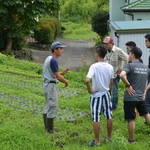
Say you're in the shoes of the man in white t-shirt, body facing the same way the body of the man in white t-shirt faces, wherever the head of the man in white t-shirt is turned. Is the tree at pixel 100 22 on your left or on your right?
on your right

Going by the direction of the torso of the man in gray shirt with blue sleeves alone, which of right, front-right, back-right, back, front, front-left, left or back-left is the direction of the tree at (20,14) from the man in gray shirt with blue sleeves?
left

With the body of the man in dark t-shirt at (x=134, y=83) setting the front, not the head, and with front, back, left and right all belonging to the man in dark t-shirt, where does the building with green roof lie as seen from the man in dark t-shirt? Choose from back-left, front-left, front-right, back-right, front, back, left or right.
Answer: front-right

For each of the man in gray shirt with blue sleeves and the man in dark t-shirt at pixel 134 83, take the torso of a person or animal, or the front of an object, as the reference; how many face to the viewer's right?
1

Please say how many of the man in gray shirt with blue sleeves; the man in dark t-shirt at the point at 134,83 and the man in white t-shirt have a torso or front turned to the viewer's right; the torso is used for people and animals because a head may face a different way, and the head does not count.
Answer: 1

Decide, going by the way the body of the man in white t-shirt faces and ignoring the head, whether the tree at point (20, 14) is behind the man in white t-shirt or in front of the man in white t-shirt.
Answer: in front

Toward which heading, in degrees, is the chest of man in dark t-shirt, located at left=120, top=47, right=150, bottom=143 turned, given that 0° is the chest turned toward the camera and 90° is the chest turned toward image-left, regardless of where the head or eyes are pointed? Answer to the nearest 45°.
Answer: approximately 135°

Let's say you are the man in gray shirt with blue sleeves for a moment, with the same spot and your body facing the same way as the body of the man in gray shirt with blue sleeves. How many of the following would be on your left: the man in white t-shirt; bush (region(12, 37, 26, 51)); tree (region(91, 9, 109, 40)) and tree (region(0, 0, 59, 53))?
3

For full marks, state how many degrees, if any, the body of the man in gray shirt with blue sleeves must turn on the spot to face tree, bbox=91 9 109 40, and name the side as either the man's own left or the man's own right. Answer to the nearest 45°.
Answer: approximately 90° to the man's own left

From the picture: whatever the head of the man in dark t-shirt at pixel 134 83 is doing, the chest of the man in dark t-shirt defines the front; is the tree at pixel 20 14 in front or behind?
in front

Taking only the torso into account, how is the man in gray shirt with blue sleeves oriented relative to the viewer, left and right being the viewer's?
facing to the right of the viewer

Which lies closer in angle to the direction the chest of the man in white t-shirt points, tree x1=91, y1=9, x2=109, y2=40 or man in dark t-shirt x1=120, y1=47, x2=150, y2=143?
the tree

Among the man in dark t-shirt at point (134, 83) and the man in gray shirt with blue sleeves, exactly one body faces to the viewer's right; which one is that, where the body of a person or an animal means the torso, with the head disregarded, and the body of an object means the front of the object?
the man in gray shirt with blue sleeves

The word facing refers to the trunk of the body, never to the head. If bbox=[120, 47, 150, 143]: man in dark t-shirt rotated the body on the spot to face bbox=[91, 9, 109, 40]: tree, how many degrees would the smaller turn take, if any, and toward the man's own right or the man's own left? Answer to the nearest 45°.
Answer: approximately 45° to the man's own right

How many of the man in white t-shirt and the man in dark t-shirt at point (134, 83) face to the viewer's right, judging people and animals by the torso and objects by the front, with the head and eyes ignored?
0

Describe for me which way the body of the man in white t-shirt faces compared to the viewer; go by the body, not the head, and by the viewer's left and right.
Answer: facing away from the viewer and to the left of the viewer

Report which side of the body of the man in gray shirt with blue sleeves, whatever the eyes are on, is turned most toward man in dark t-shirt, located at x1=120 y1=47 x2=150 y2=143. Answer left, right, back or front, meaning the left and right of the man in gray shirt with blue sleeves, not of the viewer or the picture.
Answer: front
